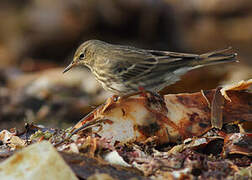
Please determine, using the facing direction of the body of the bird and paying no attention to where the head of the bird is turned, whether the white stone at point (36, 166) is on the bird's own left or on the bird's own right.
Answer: on the bird's own left

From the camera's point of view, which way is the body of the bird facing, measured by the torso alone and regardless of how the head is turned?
to the viewer's left
